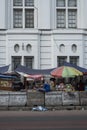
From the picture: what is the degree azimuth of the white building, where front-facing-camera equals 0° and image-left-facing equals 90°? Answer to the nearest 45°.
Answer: approximately 0°

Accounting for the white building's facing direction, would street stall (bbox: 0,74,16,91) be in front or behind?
in front

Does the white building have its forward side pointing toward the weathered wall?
yes

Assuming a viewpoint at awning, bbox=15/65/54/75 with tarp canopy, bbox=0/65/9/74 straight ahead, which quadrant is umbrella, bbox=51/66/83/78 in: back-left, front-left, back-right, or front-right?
back-left

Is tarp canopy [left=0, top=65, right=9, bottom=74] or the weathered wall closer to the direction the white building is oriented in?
the weathered wall

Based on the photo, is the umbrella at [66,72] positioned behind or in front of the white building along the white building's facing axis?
in front
